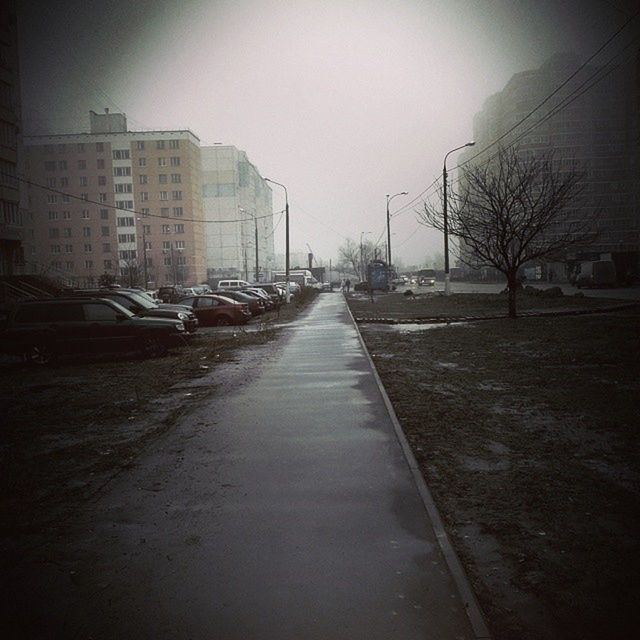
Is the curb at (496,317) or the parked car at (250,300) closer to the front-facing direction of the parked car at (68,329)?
the curb

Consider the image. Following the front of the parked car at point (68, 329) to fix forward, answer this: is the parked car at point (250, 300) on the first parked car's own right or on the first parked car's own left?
on the first parked car's own left

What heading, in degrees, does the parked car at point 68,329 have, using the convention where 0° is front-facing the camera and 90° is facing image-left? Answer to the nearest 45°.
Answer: approximately 270°

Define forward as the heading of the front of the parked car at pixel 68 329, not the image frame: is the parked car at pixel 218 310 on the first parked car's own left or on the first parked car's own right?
on the first parked car's own left
